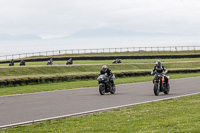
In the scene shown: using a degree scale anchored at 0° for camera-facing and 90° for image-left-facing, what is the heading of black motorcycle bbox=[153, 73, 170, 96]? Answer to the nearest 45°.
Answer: approximately 45°

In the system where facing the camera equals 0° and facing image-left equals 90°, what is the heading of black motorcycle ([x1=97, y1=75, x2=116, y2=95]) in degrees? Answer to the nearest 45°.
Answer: approximately 45°
